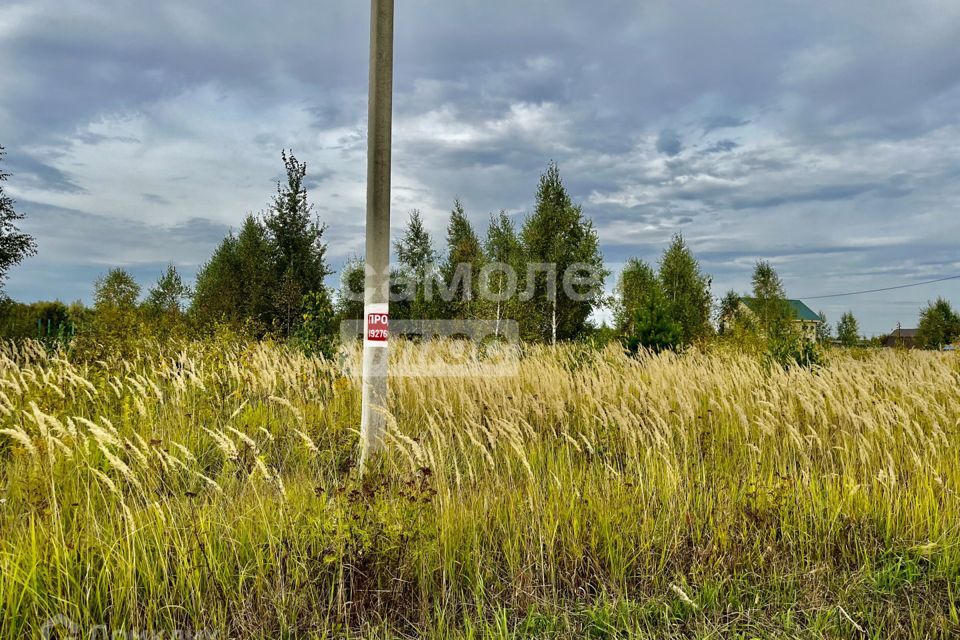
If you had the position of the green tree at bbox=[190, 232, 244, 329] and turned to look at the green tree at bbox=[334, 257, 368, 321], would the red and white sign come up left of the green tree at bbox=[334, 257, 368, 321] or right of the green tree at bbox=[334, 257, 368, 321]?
right

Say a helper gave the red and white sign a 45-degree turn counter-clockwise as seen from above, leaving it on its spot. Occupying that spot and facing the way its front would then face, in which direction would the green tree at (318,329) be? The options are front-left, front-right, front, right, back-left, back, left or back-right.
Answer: back-left

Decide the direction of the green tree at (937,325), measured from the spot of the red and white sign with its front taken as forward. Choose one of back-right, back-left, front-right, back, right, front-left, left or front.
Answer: back-left

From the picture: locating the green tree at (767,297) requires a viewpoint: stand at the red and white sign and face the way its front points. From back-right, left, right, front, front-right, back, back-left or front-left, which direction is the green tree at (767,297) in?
back-left

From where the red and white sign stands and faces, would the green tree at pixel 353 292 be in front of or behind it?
behind

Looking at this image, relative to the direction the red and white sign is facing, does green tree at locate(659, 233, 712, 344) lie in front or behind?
behind

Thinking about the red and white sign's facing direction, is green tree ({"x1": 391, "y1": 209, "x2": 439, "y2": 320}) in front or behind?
behind

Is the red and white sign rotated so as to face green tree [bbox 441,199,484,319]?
no

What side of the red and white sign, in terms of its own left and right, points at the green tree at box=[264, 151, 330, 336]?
back

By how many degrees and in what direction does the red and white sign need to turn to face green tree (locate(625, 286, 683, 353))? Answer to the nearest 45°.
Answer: approximately 135° to its left

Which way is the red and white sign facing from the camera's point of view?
toward the camera

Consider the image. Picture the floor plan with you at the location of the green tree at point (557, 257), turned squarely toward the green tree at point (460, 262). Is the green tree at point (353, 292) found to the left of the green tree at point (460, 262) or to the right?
left

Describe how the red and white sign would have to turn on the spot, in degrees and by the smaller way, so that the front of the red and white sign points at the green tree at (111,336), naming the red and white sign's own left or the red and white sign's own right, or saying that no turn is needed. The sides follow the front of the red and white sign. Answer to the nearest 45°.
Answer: approximately 135° to the red and white sign's own right
